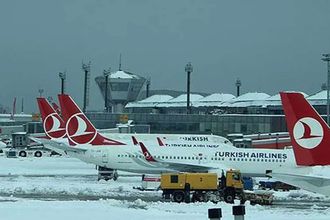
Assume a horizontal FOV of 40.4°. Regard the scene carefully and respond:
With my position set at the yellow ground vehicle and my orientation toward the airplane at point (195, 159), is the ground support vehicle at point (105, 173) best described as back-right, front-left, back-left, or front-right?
front-left

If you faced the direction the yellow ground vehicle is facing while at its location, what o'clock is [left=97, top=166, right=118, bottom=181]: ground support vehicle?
The ground support vehicle is roughly at 8 o'clock from the yellow ground vehicle.

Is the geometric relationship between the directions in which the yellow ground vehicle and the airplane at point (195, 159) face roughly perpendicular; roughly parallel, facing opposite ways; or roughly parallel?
roughly parallel

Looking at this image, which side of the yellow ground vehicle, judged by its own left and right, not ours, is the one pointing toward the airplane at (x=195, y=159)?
left

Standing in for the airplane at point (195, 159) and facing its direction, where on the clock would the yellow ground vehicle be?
The yellow ground vehicle is roughly at 3 o'clock from the airplane.

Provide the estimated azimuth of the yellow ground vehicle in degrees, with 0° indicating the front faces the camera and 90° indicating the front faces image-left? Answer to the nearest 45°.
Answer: approximately 270°

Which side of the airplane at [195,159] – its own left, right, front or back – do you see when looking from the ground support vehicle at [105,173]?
back

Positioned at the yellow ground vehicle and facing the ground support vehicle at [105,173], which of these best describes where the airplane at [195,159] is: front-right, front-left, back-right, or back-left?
front-right

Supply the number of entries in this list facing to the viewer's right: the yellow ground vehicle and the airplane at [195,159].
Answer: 2
